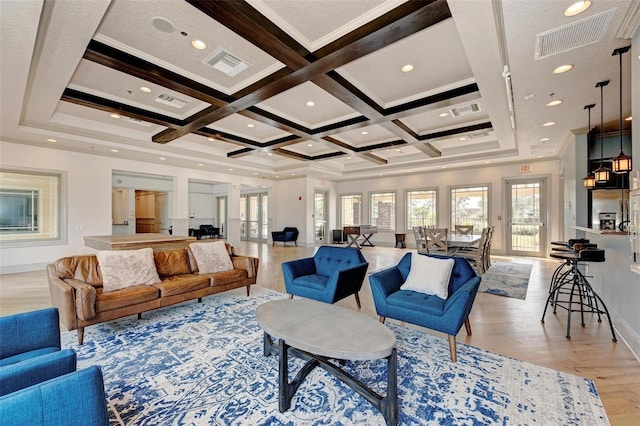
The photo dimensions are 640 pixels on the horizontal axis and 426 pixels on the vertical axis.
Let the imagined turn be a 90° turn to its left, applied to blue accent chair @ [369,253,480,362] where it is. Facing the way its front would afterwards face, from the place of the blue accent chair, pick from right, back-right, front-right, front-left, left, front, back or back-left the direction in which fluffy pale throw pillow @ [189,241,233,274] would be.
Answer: back-right

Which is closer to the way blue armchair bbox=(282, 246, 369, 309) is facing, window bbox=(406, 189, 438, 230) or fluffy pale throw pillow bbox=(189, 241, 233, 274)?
the fluffy pale throw pillow

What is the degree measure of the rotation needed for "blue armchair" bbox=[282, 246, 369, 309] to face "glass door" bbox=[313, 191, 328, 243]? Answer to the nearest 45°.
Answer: approximately 135° to its right

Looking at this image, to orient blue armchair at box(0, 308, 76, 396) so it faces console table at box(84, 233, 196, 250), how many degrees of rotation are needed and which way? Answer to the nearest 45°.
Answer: approximately 135° to its left

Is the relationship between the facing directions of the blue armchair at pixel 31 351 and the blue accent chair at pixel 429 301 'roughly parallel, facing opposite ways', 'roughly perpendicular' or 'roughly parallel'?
roughly parallel, facing opposite ways

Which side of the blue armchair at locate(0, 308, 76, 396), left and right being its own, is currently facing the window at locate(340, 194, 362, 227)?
left

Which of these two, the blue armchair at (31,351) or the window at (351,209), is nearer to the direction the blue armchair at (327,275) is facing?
the blue armchair

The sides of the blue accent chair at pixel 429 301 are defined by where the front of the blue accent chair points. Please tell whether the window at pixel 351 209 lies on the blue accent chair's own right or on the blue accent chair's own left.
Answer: on the blue accent chair's own right

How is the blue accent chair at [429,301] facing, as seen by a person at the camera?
facing the viewer and to the left of the viewer

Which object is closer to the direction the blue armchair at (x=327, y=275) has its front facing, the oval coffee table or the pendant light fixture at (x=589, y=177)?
the oval coffee table

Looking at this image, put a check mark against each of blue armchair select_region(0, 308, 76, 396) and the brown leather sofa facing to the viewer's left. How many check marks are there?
0

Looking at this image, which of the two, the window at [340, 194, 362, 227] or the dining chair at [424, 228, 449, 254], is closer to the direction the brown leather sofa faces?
the dining chair

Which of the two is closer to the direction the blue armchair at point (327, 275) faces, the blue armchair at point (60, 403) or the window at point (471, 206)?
the blue armchair

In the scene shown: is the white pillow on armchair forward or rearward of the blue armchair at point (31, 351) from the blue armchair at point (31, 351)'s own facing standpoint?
forward

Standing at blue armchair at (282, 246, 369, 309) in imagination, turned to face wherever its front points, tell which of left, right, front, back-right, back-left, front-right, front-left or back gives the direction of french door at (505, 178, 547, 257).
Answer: back

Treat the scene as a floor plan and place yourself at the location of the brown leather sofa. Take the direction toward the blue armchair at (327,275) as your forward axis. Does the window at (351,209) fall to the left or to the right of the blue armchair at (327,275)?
left
